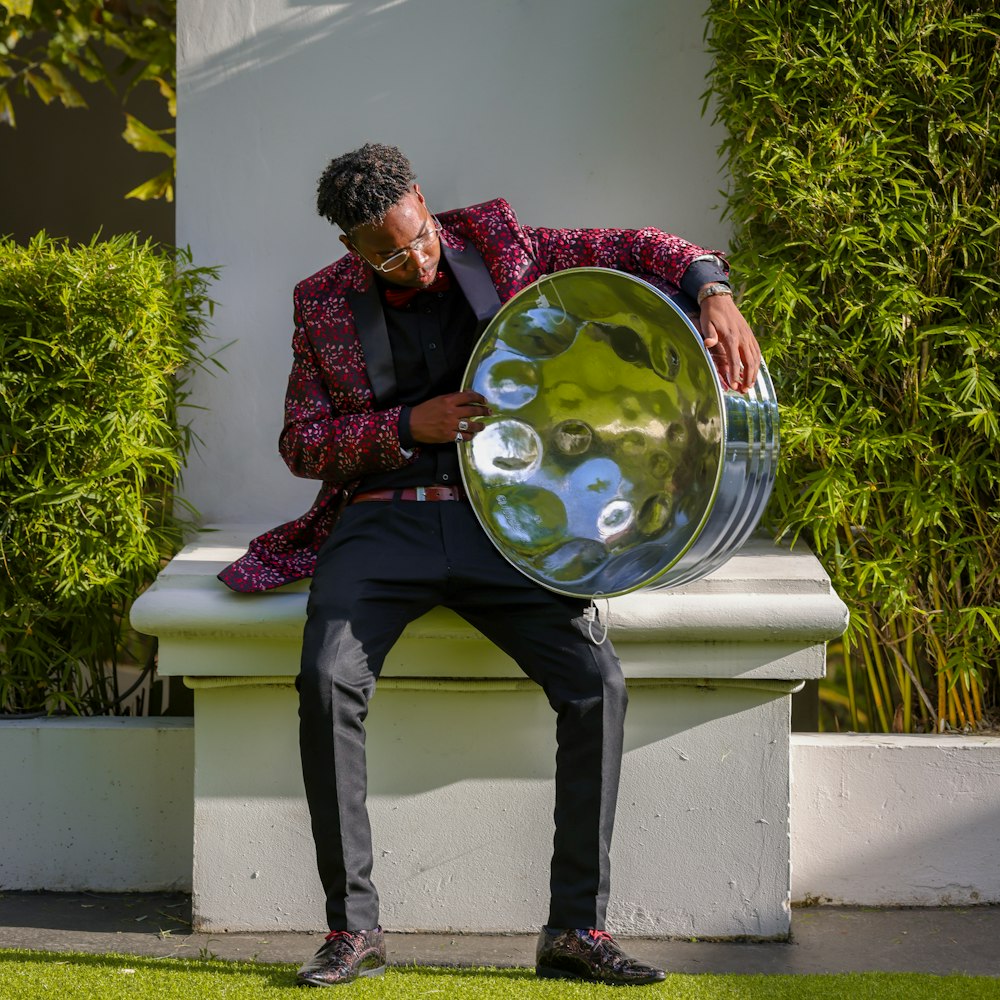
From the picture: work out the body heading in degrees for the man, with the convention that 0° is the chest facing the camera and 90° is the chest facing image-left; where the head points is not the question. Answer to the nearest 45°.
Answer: approximately 0°

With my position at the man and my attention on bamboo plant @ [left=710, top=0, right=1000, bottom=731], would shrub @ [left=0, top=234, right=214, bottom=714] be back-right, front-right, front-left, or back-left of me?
back-left

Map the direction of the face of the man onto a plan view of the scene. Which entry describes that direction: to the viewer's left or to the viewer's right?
to the viewer's right

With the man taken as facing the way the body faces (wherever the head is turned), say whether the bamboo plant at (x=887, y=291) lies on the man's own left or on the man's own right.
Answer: on the man's own left

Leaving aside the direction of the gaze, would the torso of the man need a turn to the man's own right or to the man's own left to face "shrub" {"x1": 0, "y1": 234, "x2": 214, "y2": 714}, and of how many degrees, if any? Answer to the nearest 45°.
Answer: approximately 135° to the man's own right
